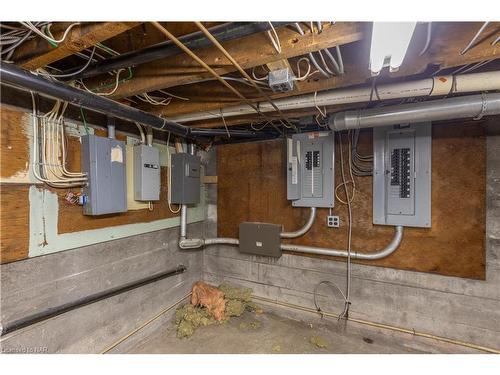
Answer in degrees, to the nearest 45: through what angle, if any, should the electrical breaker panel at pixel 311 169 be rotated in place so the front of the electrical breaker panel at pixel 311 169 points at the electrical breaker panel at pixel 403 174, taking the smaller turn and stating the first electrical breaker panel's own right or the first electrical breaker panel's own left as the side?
approximately 90° to the first electrical breaker panel's own left

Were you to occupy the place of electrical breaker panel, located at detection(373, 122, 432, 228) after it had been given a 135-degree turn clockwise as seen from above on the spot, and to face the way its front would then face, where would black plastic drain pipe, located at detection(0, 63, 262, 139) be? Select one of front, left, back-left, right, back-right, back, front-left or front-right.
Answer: left

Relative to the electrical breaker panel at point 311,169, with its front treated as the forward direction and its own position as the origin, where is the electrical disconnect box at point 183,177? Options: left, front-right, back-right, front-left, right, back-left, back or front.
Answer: right

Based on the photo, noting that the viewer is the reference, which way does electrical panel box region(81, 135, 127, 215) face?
facing the viewer and to the right of the viewer

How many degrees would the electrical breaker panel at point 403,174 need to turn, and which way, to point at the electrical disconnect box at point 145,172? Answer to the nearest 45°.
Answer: approximately 45° to its right

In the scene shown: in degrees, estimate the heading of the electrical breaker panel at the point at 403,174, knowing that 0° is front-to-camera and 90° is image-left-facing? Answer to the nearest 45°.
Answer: approximately 0°

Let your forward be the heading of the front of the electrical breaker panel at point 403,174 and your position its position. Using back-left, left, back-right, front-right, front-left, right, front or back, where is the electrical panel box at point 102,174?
front-right

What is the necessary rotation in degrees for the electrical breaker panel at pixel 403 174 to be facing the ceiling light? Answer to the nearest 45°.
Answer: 0° — it already faces it

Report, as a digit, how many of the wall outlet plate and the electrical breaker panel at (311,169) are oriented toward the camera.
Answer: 2

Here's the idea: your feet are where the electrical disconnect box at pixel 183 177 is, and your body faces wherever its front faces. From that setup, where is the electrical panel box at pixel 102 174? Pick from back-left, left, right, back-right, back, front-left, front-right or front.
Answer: right
